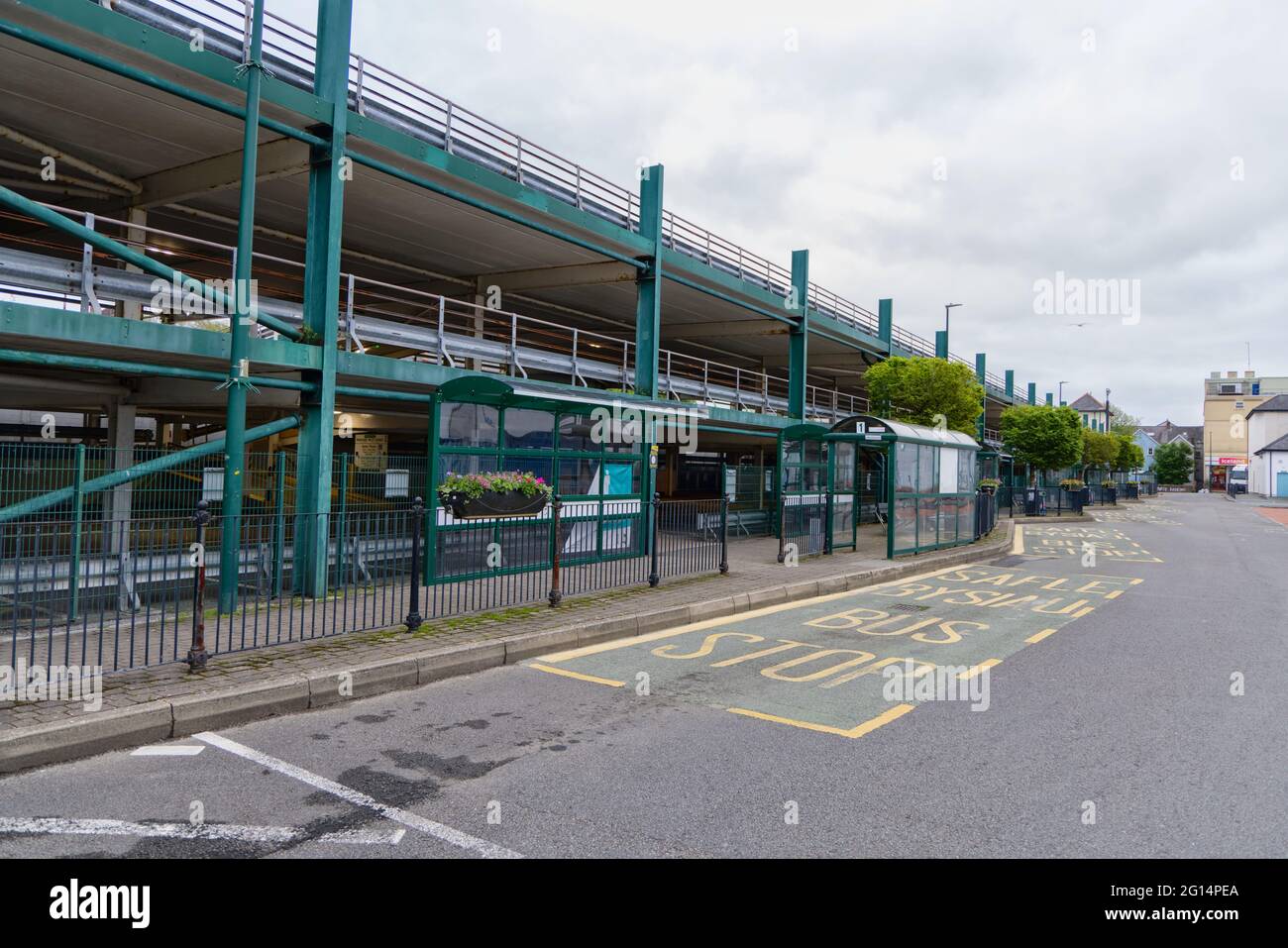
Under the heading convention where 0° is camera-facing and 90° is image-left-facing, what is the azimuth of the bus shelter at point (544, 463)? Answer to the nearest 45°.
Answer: approximately 315°

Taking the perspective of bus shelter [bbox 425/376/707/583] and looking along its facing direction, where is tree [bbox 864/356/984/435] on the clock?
The tree is roughly at 9 o'clock from the bus shelter.

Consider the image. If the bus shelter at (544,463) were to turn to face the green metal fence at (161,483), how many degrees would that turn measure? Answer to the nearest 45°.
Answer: approximately 90° to its right

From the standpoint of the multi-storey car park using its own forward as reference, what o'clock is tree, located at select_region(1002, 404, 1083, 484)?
The tree is roughly at 9 o'clock from the multi-storey car park.

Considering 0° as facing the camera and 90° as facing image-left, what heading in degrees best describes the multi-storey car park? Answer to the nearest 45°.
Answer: approximately 315°

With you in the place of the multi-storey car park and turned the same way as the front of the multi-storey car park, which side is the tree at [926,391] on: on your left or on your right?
on your left

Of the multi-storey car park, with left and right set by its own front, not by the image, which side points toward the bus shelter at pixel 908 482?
left

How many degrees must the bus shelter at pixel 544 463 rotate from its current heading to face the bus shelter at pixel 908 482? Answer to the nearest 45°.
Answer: approximately 90° to its left
